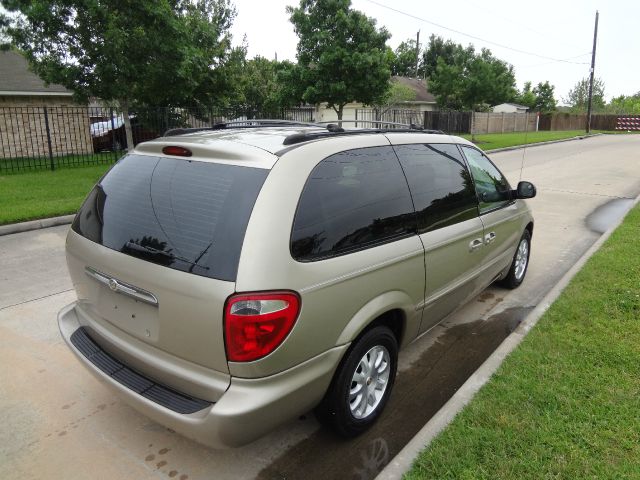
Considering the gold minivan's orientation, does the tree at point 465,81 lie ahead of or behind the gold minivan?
ahead

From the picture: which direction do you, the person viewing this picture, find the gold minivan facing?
facing away from the viewer and to the right of the viewer

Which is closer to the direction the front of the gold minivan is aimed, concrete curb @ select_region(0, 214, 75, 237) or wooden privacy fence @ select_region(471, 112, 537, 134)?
the wooden privacy fence

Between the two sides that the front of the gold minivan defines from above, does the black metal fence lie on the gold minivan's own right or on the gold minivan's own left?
on the gold minivan's own left

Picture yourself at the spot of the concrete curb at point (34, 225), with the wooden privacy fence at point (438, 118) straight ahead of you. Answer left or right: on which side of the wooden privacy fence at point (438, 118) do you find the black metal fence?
left

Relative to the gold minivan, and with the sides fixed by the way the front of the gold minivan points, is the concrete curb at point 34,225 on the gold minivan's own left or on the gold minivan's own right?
on the gold minivan's own left

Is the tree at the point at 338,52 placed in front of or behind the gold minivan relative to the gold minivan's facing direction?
in front

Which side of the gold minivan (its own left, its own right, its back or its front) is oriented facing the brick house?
left

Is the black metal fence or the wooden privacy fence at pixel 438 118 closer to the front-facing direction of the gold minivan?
the wooden privacy fence
